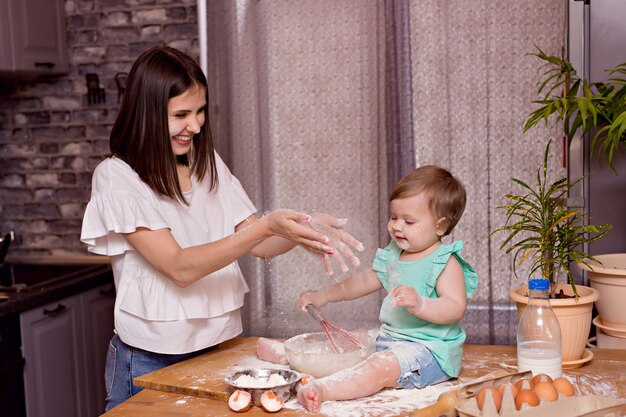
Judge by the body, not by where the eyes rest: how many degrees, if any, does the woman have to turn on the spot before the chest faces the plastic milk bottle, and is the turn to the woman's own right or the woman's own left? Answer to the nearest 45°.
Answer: approximately 45° to the woman's own left

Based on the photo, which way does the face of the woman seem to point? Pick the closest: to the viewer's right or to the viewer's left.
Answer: to the viewer's right

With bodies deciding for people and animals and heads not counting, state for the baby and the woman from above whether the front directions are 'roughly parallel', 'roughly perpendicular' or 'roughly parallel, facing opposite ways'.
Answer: roughly perpendicular

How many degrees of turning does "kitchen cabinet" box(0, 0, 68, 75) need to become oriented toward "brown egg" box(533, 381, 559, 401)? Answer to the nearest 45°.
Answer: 0° — it already faces it

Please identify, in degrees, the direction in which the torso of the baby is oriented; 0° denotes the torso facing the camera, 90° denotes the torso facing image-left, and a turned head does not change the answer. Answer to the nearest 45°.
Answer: approximately 45°

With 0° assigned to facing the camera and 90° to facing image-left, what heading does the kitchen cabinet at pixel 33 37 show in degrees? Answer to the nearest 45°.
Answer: approximately 0°

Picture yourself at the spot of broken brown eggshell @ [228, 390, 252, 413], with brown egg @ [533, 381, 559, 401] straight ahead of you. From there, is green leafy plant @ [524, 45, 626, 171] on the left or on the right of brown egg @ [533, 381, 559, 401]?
left

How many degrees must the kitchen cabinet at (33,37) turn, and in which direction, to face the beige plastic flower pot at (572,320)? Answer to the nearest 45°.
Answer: approximately 45° to its left

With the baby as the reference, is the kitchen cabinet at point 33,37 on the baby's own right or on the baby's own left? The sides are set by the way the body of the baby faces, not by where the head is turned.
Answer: on the baby's own right
